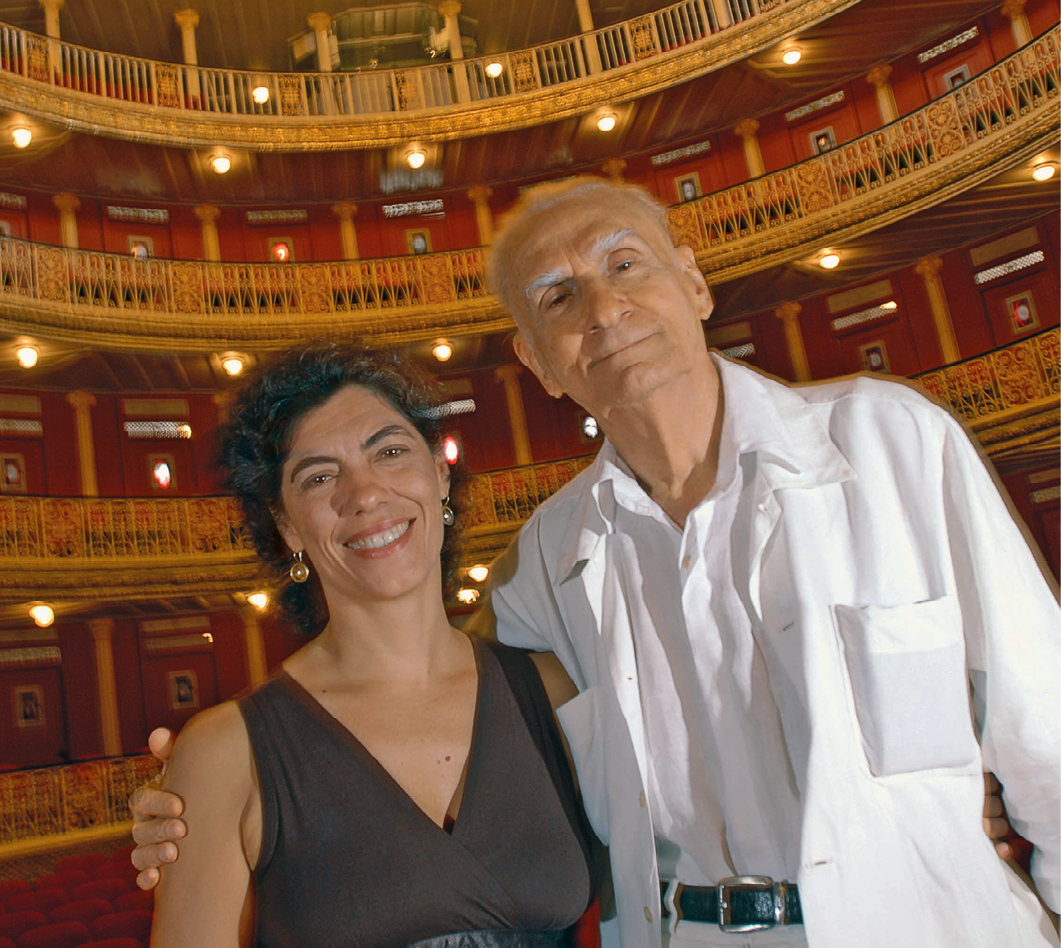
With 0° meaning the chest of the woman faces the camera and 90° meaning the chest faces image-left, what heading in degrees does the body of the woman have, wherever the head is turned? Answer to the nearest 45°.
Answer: approximately 315°

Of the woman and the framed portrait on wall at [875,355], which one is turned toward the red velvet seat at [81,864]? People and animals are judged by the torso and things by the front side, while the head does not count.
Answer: the framed portrait on wall

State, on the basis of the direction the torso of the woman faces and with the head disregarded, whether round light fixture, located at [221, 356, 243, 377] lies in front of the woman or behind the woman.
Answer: behind

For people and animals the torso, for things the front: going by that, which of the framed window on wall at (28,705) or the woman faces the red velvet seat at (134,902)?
the framed window on wall

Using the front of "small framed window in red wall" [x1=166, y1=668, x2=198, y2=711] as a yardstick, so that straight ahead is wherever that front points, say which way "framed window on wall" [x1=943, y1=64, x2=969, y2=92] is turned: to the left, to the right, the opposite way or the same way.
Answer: to the right

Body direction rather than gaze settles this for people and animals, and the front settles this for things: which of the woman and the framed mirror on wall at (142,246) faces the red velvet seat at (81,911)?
the framed mirror on wall

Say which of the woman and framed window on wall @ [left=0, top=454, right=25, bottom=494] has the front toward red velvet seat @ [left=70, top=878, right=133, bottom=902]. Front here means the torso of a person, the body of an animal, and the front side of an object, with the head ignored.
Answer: the framed window on wall
